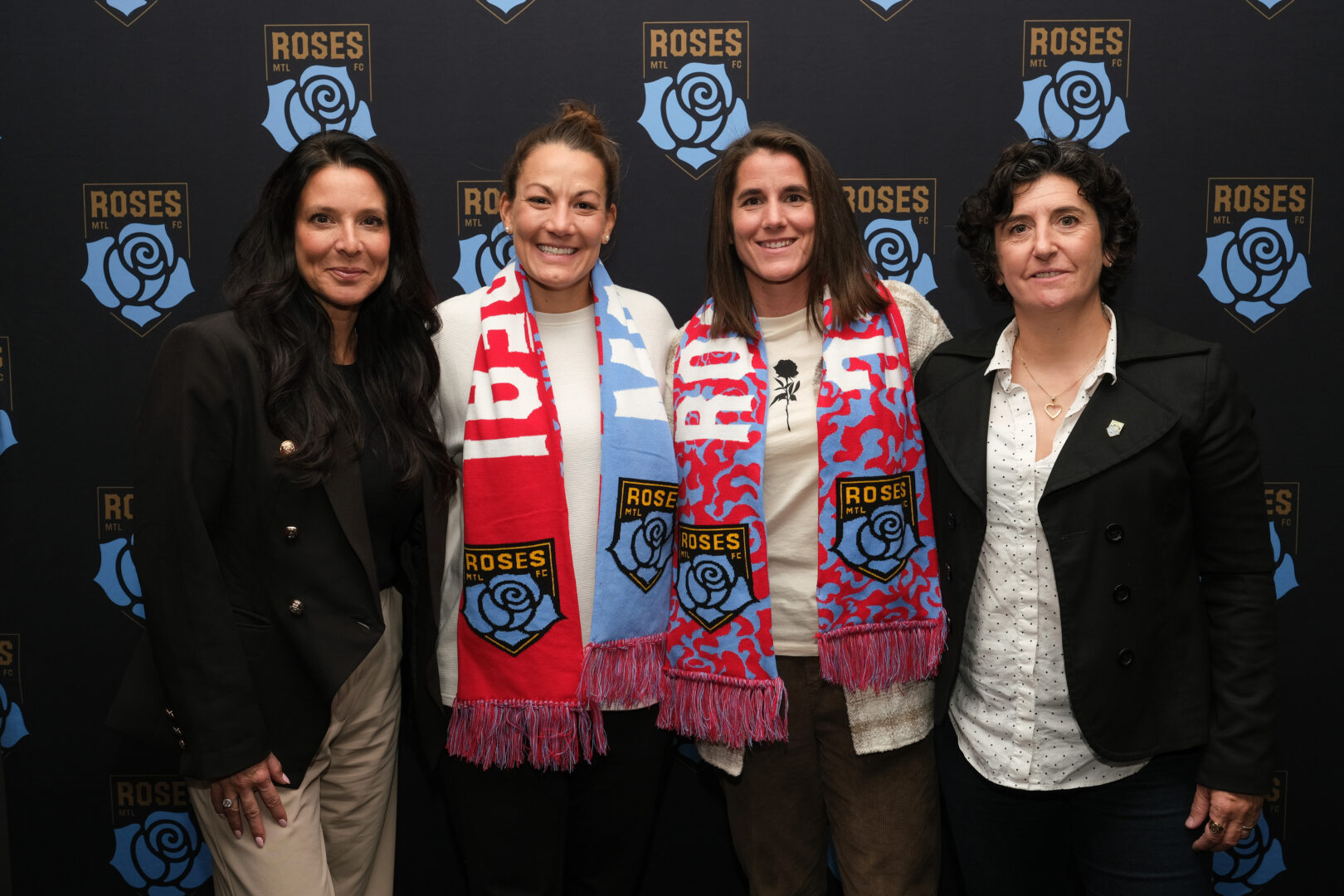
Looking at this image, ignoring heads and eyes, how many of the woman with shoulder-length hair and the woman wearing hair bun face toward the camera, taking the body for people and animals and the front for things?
2

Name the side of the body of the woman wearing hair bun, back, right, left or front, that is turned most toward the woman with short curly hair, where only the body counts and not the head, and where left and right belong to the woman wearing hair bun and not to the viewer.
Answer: left

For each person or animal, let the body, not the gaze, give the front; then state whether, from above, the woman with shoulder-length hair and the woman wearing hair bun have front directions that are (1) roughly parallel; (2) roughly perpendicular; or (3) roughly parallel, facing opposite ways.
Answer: roughly parallel

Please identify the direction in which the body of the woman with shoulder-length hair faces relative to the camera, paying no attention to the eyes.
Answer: toward the camera

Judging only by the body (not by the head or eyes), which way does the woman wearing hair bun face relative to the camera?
toward the camera

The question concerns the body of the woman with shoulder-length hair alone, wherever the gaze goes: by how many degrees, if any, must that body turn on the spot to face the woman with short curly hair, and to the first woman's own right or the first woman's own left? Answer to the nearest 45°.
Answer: approximately 90° to the first woman's own left

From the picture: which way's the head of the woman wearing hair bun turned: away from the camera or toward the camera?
toward the camera

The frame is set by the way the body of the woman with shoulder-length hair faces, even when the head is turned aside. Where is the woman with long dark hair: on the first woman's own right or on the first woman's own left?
on the first woman's own right

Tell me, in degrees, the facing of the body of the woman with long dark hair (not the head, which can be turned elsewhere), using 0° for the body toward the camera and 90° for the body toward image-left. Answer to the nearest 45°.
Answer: approximately 315°
